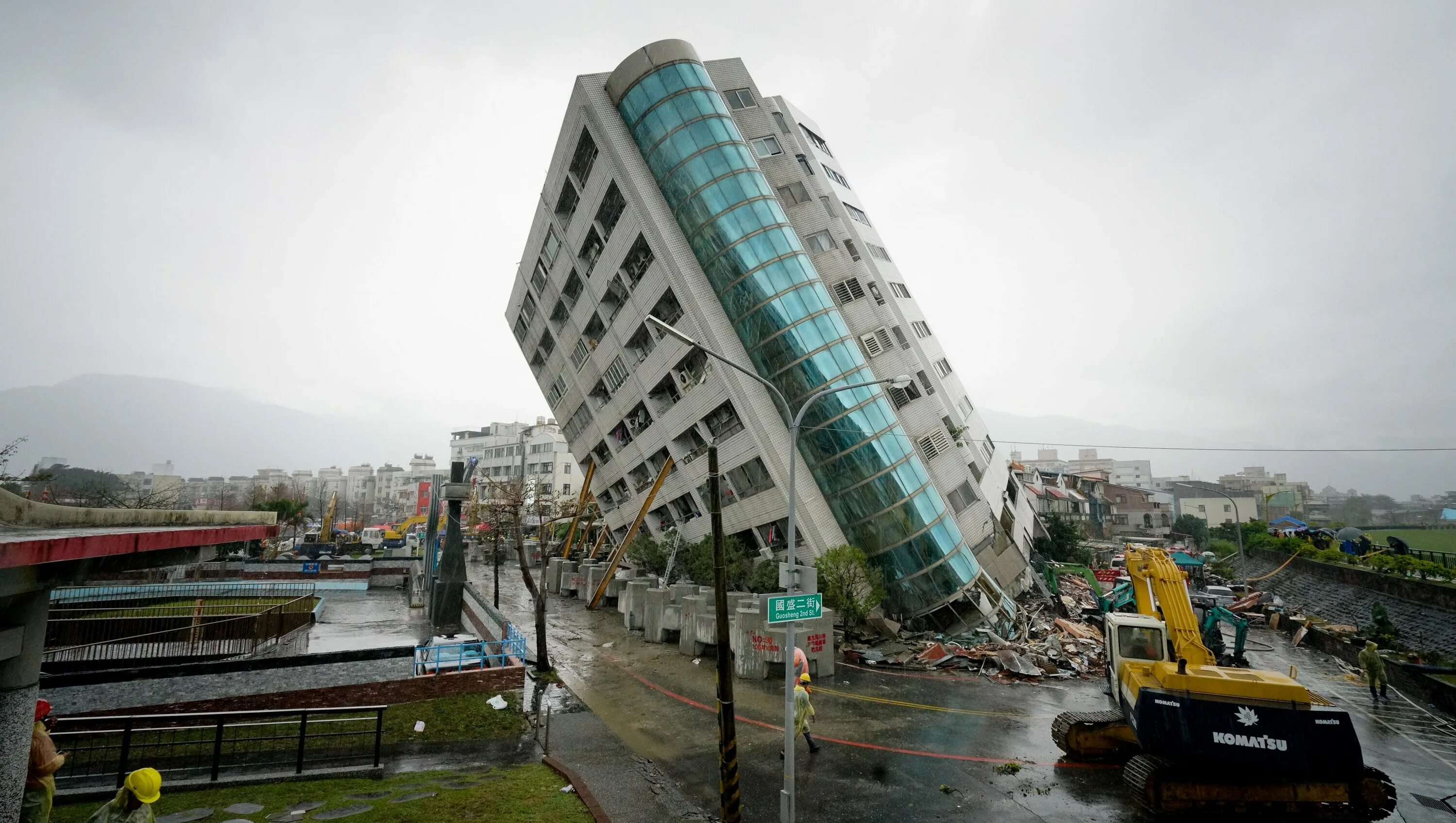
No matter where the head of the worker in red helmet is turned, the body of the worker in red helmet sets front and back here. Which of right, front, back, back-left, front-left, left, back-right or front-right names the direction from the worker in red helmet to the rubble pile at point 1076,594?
front

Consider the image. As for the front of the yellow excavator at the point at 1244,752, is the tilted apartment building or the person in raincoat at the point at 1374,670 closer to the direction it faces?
the tilted apartment building

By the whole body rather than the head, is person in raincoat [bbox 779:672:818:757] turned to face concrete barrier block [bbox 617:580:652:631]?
no

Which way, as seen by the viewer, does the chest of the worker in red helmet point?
to the viewer's right

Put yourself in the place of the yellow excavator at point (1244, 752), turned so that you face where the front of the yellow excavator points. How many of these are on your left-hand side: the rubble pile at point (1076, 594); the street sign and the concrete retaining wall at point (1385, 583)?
1

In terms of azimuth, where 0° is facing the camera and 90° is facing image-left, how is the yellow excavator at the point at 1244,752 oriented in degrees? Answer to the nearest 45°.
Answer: approximately 135°

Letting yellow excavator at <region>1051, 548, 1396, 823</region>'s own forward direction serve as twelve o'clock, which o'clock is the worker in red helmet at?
The worker in red helmet is roughly at 9 o'clock from the yellow excavator.

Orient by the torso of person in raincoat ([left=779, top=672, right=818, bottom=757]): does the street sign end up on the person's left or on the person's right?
on the person's right

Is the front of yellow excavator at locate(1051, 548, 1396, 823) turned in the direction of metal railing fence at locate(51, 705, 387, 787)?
no

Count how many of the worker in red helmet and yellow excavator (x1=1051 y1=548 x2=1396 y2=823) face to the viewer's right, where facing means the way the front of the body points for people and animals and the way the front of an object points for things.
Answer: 1

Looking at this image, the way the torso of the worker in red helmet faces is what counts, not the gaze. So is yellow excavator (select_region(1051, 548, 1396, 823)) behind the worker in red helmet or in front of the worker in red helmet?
in front

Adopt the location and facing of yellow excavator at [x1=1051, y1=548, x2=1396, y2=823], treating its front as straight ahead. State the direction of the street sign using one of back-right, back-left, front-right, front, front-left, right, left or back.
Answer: left
